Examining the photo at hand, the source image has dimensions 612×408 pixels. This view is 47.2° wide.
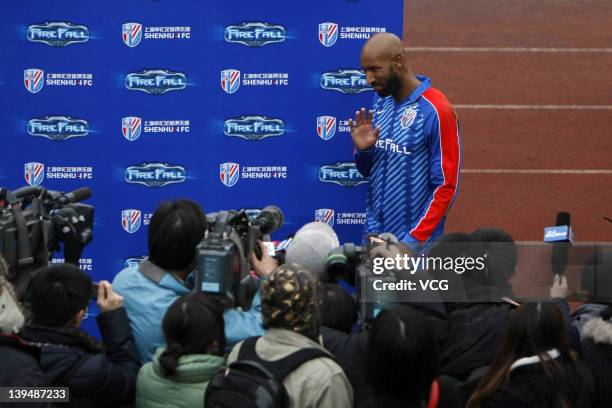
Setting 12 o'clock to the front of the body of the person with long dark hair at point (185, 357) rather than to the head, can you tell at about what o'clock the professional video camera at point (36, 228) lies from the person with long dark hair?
The professional video camera is roughly at 9 o'clock from the person with long dark hair.

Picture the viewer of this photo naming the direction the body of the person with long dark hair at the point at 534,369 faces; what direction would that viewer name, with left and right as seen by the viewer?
facing away from the viewer

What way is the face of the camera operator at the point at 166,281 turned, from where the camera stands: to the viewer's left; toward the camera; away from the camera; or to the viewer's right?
away from the camera

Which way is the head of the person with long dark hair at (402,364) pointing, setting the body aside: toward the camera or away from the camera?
away from the camera

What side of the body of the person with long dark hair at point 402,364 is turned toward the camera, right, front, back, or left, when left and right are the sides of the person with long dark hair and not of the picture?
back

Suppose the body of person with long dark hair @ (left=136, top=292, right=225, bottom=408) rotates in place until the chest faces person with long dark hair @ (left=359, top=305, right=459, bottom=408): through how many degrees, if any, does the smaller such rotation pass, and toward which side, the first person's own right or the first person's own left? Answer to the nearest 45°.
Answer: approximately 90° to the first person's own right

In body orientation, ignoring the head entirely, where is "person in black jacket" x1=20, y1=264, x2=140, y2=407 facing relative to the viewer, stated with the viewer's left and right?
facing away from the viewer and to the right of the viewer

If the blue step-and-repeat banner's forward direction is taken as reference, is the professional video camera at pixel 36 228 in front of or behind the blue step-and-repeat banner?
in front

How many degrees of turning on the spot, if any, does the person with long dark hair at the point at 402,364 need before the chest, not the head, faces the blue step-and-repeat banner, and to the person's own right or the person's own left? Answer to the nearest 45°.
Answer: approximately 45° to the person's own left

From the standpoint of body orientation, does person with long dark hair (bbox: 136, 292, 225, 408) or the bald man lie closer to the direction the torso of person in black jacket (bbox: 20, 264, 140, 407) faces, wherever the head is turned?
the bald man

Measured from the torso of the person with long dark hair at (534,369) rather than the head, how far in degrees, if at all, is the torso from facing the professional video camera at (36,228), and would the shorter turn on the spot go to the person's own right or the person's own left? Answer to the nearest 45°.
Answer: approximately 90° to the person's own left

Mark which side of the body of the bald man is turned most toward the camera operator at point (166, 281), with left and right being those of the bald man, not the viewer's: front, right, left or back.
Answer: front
